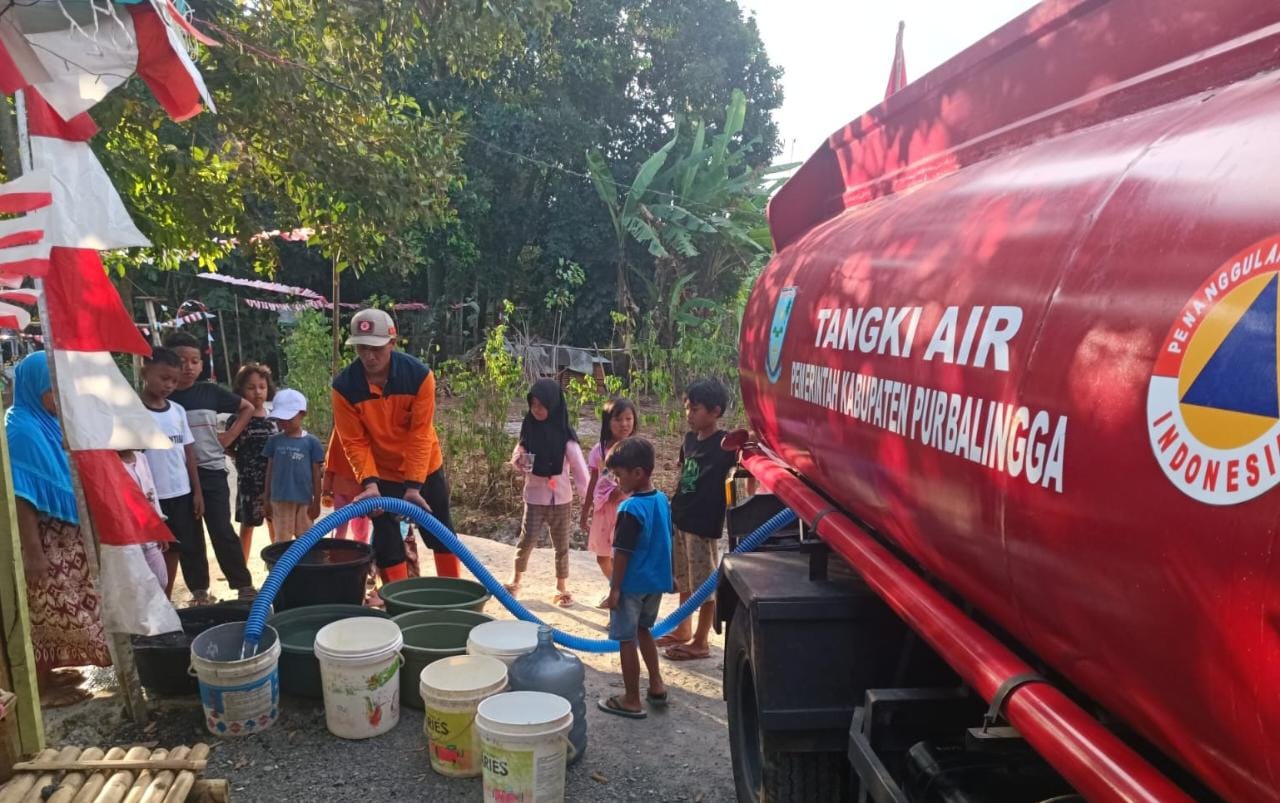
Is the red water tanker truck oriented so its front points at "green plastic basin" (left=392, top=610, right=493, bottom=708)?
no

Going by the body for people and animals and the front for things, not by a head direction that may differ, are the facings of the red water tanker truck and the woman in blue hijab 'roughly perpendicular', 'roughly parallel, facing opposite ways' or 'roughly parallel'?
roughly perpendicular

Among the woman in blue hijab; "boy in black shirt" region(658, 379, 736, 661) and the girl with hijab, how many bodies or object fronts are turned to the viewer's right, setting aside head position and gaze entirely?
1

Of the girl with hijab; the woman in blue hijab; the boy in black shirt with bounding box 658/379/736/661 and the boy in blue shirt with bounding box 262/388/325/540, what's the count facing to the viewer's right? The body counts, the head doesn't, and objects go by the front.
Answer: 1

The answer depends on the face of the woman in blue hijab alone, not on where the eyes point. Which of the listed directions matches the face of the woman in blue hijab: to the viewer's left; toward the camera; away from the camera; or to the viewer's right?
to the viewer's right

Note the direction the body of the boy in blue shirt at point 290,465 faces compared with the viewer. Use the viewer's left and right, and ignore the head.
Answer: facing the viewer

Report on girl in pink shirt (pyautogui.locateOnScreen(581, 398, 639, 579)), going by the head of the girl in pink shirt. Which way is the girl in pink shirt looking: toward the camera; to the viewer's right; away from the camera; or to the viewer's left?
toward the camera

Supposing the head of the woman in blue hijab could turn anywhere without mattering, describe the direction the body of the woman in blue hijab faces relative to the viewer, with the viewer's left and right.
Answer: facing to the right of the viewer

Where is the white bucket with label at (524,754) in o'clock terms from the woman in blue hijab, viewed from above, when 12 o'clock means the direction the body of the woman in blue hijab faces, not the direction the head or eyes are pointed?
The white bucket with label is roughly at 2 o'clock from the woman in blue hijab.

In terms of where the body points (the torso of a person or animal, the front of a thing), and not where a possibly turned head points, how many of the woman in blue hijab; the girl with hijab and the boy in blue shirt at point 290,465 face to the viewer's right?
1

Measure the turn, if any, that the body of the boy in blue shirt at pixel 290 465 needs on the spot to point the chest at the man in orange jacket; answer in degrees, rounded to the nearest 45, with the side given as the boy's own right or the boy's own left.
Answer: approximately 45° to the boy's own left

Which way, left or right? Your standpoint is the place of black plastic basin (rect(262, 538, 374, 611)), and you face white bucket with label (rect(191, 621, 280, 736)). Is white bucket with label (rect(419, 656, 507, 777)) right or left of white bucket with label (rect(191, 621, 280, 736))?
left

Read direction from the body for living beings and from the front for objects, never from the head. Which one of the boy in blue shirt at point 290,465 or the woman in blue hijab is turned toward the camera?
the boy in blue shirt

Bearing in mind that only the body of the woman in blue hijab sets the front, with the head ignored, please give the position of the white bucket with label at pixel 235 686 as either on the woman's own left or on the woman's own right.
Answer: on the woman's own right

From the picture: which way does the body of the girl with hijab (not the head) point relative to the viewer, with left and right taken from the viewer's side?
facing the viewer and to the left of the viewer

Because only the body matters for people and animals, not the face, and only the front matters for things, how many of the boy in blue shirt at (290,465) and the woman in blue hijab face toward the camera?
1

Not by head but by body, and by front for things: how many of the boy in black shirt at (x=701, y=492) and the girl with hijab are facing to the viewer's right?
0

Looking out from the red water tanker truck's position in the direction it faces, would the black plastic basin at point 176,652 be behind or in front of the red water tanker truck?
behind
